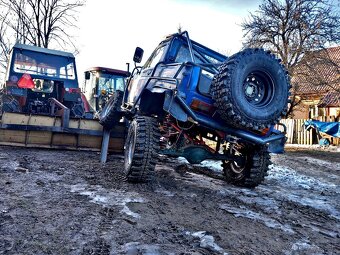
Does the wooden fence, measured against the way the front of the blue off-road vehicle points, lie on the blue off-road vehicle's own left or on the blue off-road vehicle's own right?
on the blue off-road vehicle's own right

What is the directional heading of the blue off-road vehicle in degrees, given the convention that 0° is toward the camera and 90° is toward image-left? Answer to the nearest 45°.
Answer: approximately 135°

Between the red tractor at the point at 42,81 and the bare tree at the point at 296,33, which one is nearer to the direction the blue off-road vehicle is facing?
the red tractor
